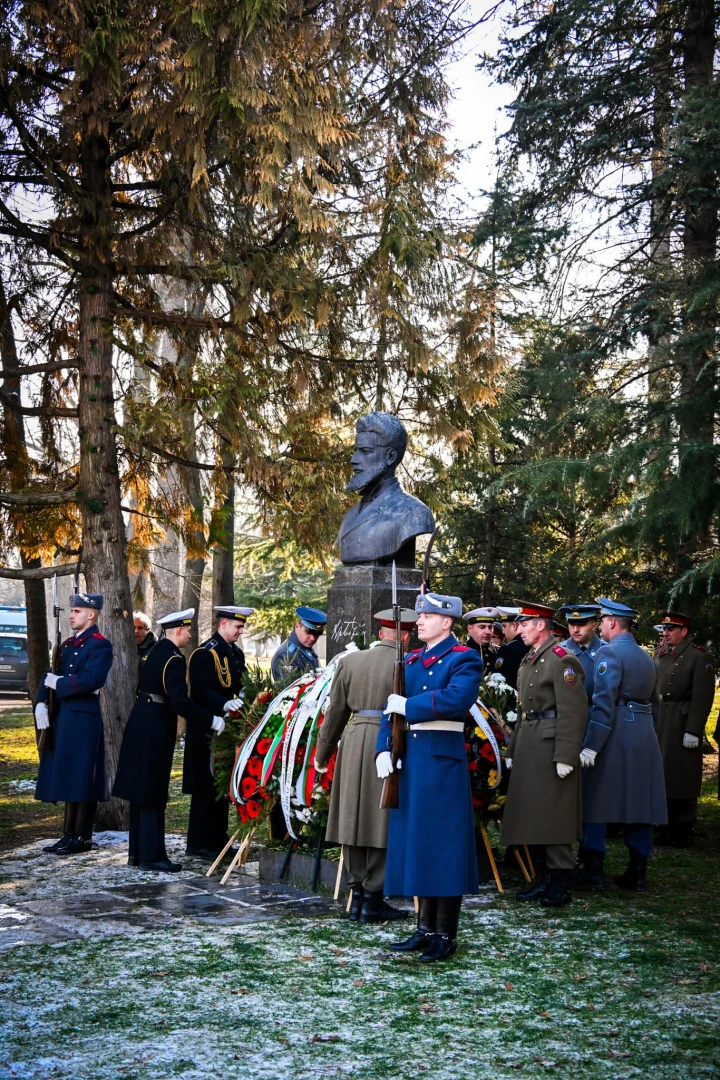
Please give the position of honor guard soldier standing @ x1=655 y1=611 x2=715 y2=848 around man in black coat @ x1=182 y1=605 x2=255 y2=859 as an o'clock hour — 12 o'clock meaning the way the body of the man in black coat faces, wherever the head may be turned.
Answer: The honor guard soldier standing is roughly at 10 o'clock from the man in black coat.

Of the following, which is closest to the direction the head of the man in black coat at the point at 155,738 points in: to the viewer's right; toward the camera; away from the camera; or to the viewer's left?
to the viewer's right

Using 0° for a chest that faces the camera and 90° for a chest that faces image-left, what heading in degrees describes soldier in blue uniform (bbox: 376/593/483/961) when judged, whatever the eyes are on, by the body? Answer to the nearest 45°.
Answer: approximately 45°

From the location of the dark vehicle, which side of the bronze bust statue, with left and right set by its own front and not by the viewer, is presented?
right

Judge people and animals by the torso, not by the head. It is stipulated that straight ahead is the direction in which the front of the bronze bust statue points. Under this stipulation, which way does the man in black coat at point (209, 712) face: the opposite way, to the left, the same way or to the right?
to the left

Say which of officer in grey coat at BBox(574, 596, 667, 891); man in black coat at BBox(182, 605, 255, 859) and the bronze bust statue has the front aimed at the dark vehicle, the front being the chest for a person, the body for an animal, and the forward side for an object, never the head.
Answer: the officer in grey coat

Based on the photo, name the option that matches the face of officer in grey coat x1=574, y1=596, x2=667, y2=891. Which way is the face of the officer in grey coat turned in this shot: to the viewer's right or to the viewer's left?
to the viewer's left

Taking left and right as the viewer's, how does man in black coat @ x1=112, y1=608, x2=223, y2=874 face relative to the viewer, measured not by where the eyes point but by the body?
facing away from the viewer and to the right of the viewer

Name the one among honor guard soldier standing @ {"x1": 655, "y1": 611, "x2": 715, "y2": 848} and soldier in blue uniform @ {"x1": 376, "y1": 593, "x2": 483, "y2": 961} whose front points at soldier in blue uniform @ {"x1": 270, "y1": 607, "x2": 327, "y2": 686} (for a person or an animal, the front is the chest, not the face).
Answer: the honor guard soldier standing

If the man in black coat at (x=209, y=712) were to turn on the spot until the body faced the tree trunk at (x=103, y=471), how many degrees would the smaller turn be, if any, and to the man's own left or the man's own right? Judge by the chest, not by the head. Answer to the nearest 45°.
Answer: approximately 180°

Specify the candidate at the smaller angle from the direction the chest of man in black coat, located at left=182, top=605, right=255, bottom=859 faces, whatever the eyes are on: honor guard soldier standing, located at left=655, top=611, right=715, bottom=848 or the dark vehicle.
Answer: the honor guard soldier standing
